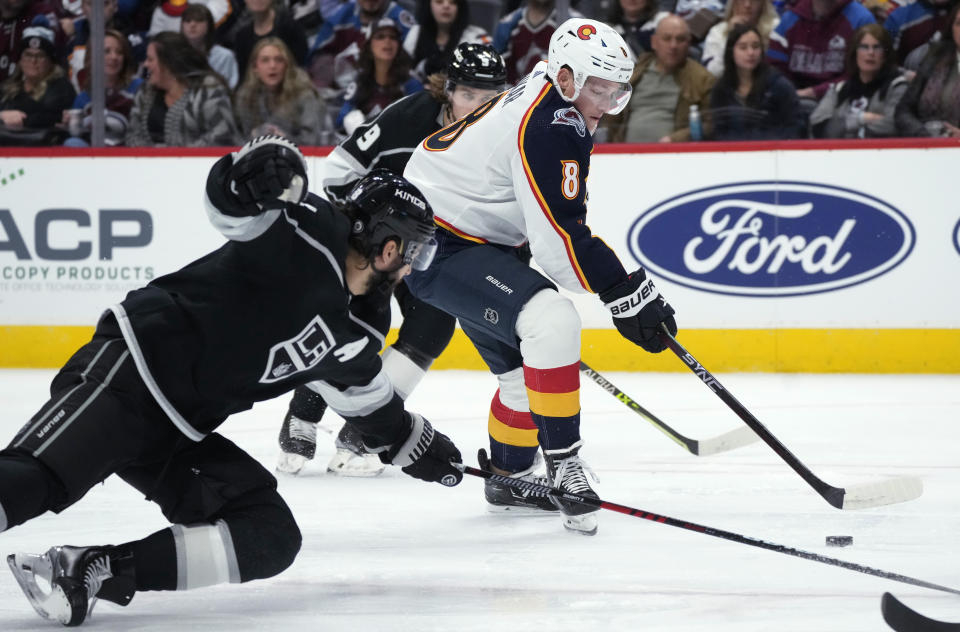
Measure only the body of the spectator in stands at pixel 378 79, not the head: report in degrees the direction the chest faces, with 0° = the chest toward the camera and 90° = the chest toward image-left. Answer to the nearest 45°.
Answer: approximately 0°

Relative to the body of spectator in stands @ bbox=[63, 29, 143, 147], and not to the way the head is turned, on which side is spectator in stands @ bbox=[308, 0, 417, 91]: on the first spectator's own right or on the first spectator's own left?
on the first spectator's own left

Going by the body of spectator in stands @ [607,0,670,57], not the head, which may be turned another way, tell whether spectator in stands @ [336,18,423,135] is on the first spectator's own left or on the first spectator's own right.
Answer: on the first spectator's own right

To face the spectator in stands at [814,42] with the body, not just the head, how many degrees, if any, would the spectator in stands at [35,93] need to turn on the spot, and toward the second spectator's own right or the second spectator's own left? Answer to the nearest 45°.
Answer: approximately 45° to the second spectator's own left
